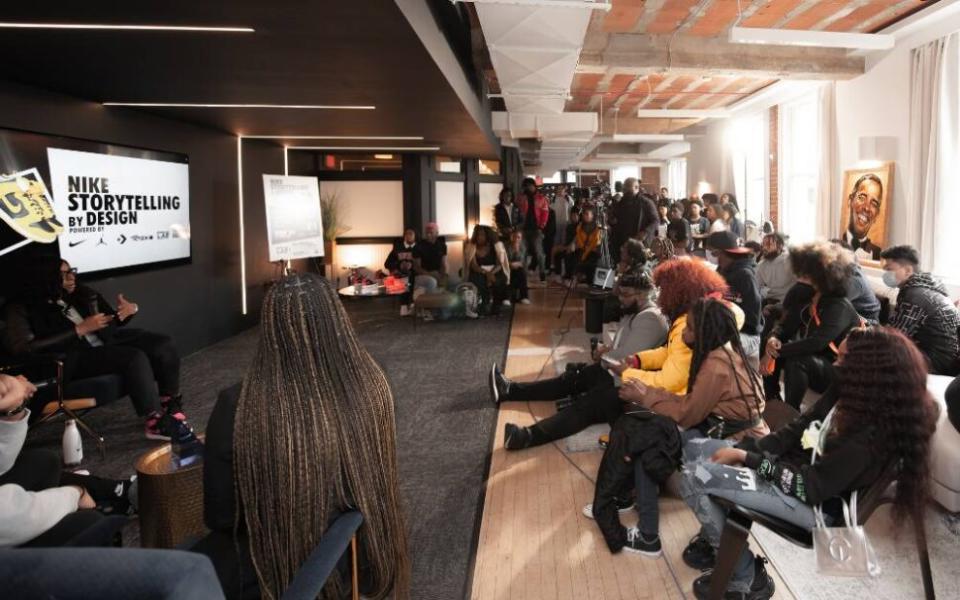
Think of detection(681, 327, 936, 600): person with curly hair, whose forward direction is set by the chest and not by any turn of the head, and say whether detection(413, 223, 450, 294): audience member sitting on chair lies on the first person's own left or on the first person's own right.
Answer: on the first person's own right

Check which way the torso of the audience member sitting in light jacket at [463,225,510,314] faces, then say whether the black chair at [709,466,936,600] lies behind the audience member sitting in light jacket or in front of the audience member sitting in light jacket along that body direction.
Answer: in front

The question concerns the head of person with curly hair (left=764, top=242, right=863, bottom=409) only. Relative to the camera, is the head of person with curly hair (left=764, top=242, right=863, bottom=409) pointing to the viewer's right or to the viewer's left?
to the viewer's left

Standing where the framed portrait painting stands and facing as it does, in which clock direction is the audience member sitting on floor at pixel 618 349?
The audience member sitting on floor is roughly at 11 o'clock from the framed portrait painting.

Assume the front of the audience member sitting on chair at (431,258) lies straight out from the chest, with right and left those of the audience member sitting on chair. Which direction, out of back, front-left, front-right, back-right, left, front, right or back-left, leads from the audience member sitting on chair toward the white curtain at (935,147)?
front-left

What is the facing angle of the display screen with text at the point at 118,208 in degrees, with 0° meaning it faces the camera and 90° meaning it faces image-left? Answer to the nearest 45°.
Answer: approximately 315°

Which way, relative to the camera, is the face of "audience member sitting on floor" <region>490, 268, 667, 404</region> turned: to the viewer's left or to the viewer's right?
to the viewer's left

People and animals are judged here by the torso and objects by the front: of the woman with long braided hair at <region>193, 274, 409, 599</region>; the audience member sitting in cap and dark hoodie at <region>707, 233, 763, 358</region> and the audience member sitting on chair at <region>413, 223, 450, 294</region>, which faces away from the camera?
the woman with long braided hair

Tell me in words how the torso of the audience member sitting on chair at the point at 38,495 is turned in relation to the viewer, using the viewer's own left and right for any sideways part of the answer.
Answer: facing to the right of the viewer

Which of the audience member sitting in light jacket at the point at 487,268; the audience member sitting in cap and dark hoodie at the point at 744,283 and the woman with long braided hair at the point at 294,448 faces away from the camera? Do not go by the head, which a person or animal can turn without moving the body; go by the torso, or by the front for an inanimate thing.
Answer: the woman with long braided hair

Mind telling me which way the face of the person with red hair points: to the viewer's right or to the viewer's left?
to the viewer's left

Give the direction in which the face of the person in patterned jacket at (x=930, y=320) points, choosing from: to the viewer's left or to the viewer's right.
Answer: to the viewer's left

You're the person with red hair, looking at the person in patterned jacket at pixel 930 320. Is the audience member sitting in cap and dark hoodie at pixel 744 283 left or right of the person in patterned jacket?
left

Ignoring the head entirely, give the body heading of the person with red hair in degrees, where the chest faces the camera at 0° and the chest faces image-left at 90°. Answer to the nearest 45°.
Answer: approximately 90°

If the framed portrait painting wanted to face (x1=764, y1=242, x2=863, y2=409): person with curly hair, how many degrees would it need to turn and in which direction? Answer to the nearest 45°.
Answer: approximately 45° to its left

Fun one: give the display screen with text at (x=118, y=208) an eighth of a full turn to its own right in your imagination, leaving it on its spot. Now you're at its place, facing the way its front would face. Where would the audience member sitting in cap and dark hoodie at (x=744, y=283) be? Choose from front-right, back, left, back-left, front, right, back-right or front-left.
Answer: front-left
